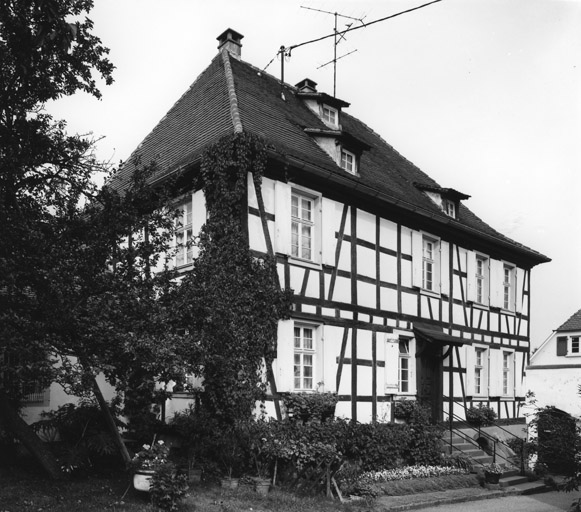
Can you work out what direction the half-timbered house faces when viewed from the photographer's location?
facing the viewer and to the right of the viewer

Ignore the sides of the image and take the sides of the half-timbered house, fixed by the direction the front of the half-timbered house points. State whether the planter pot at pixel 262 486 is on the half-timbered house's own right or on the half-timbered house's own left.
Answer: on the half-timbered house's own right

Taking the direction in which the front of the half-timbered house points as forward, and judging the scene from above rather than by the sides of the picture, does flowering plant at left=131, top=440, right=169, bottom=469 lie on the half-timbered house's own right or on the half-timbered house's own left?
on the half-timbered house's own right

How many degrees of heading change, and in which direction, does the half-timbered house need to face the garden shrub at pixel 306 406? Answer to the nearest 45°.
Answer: approximately 45° to its right
